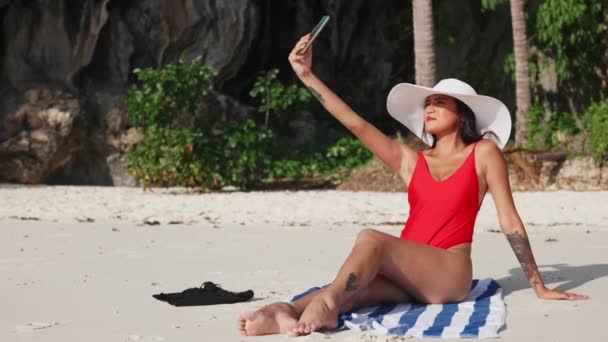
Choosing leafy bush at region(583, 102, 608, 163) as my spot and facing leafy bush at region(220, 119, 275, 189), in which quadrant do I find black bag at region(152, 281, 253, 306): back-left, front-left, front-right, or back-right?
front-left

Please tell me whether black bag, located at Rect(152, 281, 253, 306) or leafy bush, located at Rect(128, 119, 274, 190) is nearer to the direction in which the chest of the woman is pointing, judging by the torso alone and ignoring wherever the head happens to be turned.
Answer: the black bag

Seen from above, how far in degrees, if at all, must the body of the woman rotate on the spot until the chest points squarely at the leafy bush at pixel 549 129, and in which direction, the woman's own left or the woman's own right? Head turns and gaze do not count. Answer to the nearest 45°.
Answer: approximately 135° to the woman's own right

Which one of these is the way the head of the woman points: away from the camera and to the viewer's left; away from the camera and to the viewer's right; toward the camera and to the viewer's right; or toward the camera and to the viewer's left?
toward the camera and to the viewer's left

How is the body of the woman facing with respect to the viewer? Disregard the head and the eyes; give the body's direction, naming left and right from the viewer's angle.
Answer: facing the viewer and to the left of the viewer

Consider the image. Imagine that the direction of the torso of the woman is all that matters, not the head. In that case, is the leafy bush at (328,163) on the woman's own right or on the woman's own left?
on the woman's own right

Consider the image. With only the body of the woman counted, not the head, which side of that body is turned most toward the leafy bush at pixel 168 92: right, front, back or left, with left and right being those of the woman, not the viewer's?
right
